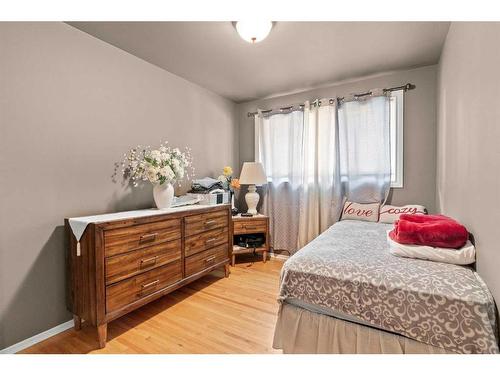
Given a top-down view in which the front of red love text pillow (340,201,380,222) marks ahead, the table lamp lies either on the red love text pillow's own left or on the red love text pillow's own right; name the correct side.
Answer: on the red love text pillow's own right

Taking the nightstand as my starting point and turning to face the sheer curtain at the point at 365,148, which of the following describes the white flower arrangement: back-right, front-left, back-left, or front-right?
back-right

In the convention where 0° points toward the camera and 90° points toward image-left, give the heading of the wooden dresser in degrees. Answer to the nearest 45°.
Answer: approximately 315°

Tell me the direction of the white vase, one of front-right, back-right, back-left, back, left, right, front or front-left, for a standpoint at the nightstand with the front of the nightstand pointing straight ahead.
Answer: front-right

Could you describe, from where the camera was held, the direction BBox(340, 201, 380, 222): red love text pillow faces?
facing the viewer

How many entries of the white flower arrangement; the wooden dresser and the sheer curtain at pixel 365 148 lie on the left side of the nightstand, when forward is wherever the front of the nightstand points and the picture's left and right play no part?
1

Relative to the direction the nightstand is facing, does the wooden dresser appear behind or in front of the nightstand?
in front

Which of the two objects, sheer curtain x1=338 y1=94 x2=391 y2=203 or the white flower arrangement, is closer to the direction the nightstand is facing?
the white flower arrangement

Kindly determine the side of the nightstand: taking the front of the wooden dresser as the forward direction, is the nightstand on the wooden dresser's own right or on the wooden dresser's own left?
on the wooden dresser's own left

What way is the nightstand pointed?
toward the camera

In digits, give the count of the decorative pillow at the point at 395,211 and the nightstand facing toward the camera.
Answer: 2

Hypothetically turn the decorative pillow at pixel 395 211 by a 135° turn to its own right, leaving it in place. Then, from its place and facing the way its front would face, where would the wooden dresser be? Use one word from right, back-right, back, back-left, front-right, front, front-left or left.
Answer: left

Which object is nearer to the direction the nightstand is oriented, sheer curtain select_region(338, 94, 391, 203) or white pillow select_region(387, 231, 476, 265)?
the white pillow

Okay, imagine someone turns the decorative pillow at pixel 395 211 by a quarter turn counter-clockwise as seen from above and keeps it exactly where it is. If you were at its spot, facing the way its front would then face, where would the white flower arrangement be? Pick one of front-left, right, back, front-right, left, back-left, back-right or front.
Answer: back-right
